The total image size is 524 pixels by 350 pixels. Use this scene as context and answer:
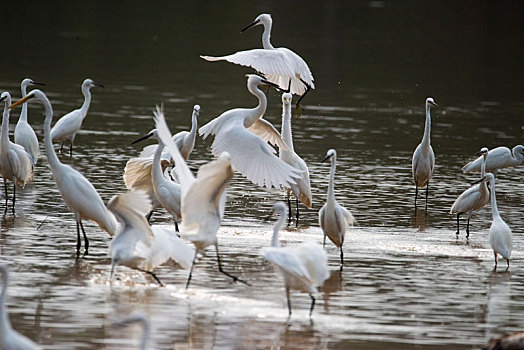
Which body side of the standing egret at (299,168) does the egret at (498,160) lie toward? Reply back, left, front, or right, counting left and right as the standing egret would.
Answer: back

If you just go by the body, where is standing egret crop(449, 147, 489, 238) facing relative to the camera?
to the viewer's right

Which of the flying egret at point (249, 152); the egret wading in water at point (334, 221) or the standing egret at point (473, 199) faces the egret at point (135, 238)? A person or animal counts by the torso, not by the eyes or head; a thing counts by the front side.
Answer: the egret wading in water

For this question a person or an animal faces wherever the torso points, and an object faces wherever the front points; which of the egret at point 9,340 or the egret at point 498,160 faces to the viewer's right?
the egret at point 498,160

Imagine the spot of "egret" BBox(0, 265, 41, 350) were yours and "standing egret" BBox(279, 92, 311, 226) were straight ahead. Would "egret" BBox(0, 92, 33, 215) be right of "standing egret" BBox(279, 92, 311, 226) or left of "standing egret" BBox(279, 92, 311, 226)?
left

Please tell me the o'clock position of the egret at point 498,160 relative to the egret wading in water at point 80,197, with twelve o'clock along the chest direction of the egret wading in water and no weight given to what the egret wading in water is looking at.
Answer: The egret is roughly at 5 o'clock from the egret wading in water.

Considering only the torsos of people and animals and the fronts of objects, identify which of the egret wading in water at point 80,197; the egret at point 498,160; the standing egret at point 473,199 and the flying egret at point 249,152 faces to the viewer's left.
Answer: the egret wading in water

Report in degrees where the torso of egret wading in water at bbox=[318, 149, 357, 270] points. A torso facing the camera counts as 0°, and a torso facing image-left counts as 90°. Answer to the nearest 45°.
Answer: approximately 45°

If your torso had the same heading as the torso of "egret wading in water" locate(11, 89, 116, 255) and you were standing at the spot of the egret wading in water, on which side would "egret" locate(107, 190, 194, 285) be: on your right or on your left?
on your left
